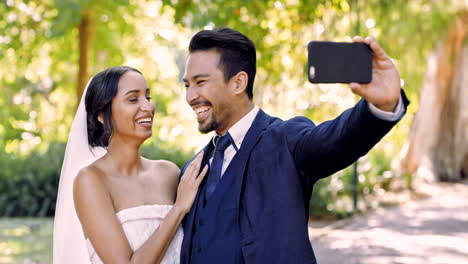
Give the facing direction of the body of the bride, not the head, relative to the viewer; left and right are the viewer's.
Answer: facing the viewer and to the right of the viewer

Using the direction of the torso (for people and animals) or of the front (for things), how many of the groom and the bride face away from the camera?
0

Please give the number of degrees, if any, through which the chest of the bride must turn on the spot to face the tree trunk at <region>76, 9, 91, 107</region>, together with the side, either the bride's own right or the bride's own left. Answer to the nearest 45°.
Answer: approximately 135° to the bride's own left

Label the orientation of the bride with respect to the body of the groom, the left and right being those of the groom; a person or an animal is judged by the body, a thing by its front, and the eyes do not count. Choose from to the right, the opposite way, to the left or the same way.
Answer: to the left

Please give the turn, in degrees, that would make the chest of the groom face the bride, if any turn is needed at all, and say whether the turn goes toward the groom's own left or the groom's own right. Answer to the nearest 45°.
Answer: approximately 90° to the groom's own right

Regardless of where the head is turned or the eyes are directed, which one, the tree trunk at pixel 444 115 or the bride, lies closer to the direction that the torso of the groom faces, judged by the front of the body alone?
the bride

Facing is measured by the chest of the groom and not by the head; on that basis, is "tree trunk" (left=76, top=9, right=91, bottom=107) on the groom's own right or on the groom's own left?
on the groom's own right

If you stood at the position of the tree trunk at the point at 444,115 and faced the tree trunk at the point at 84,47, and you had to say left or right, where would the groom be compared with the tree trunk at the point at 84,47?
left

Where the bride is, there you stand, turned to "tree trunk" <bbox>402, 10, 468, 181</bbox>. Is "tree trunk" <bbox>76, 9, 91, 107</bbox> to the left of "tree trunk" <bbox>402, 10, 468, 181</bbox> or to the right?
left

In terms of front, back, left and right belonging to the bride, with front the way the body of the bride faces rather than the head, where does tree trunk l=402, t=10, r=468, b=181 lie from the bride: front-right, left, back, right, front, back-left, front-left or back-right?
left

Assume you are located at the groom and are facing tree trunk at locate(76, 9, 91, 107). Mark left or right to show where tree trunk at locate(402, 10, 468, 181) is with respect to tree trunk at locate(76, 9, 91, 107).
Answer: right

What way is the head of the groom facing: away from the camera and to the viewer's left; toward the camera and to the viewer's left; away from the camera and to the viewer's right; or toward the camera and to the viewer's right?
toward the camera and to the viewer's left

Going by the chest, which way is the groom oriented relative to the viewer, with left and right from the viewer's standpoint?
facing the viewer and to the left of the viewer
